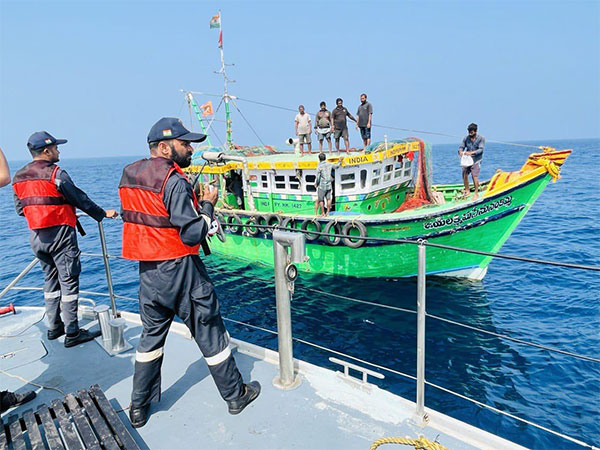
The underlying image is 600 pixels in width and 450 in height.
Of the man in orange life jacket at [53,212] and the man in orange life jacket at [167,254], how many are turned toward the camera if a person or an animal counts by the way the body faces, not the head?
0

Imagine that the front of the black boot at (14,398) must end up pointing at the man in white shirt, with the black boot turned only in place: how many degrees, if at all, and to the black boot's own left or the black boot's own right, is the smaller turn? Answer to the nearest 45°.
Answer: approximately 45° to the black boot's own left

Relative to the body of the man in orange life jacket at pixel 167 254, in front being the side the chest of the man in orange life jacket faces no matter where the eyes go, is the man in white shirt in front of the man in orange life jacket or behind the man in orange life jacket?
in front

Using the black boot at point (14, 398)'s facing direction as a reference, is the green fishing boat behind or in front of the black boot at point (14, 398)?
in front

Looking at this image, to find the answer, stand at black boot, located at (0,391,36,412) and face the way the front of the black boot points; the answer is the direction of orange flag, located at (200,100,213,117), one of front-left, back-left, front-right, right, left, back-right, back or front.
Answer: front-left

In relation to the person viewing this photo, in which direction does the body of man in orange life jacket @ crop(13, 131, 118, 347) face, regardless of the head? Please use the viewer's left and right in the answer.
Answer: facing away from the viewer and to the right of the viewer

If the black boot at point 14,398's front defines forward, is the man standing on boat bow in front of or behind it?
in front

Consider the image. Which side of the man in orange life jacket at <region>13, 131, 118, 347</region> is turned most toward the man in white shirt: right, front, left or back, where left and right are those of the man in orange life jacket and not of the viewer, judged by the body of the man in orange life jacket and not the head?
front

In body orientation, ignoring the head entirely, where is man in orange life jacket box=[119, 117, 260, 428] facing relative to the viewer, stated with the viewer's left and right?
facing away from the viewer and to the right of the viewer

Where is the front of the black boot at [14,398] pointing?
to the viewer's right

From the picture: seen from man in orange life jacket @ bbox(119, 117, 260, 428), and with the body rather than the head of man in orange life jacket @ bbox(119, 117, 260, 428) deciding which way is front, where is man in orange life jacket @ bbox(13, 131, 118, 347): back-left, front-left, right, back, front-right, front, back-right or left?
left
